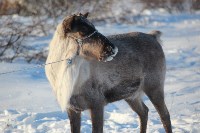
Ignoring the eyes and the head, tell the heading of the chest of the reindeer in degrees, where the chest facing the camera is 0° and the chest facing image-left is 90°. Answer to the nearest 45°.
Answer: approximately 45°
